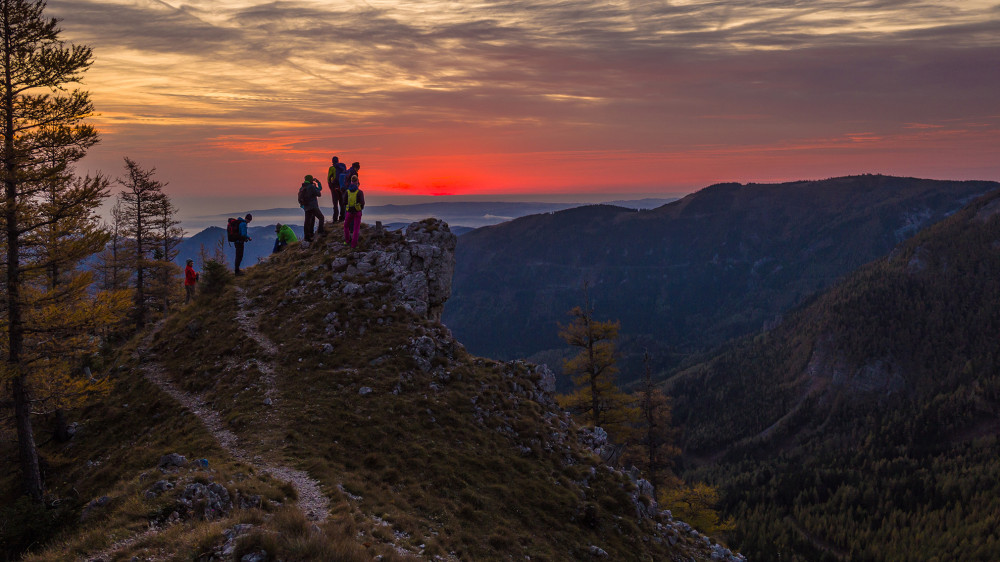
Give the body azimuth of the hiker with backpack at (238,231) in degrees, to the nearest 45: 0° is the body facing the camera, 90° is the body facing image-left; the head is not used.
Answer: approximately 270°

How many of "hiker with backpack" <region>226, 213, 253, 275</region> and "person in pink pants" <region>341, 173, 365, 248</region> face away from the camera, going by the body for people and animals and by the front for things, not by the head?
1

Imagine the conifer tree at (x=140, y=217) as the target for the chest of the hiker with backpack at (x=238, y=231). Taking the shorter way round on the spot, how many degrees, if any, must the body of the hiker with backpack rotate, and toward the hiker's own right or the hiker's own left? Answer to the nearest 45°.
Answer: approximately 135° to the hiker's own left

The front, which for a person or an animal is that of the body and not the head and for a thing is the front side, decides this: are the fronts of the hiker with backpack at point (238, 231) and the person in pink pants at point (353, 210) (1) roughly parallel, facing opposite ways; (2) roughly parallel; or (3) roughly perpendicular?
roughly perpendicular

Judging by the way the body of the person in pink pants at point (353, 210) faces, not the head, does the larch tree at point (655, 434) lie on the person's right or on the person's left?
on the person's right

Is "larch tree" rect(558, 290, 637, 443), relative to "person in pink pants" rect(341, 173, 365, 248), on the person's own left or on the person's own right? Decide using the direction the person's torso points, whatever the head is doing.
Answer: on the person's own right

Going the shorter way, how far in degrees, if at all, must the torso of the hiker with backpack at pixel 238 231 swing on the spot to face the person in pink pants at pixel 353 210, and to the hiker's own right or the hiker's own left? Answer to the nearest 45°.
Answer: approximately 45° to the hiker's own right

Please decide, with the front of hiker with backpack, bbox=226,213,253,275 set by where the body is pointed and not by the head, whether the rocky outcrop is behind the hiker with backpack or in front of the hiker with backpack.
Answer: in front

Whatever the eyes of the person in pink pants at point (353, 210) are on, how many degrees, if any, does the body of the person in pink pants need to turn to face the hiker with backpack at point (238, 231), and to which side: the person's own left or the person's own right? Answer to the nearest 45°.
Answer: approximately 45° to the person's own left

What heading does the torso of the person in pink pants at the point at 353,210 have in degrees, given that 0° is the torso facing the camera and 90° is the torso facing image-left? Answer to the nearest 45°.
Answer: approximately 180°

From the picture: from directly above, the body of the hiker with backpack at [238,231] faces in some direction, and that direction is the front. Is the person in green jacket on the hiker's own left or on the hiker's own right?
on the hiker's own left

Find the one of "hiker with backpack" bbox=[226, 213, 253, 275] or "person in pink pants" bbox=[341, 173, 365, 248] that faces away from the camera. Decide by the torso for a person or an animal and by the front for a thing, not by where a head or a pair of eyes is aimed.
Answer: the person in pink pants
